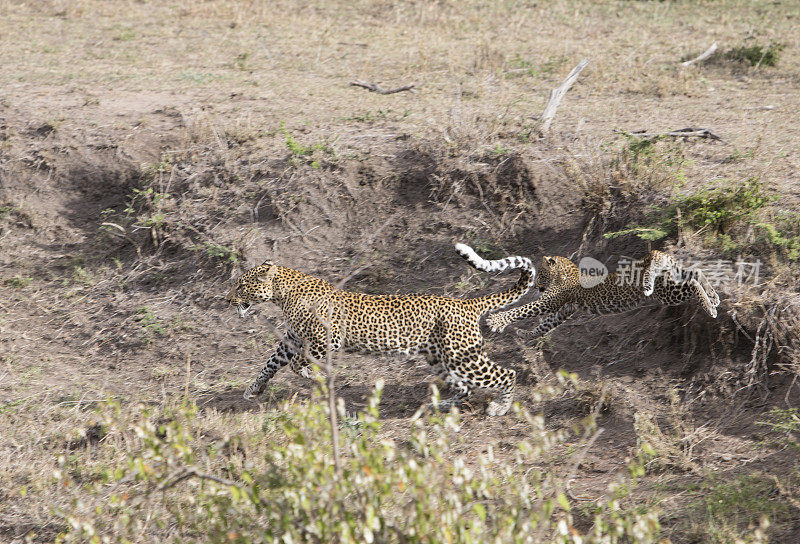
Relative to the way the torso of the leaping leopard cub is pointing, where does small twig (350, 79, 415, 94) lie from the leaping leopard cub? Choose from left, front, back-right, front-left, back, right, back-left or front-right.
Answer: front-right

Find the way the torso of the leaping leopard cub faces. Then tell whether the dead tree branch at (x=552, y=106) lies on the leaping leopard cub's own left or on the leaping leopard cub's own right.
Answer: on the leaping leopard cub's own right

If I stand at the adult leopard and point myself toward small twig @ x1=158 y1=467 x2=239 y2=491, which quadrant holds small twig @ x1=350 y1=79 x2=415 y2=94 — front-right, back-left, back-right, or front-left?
back-right

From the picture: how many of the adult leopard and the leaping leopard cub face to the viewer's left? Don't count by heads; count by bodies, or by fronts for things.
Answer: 2

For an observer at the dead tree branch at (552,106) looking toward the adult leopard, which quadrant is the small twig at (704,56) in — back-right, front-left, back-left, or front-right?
back-left

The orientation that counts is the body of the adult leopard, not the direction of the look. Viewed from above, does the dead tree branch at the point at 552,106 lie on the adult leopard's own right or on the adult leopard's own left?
on the adult leopard's own right

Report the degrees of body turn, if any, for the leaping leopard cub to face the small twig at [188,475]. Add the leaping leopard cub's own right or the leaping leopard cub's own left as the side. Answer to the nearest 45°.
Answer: approximately 45° to the leaping leopard cub's own left

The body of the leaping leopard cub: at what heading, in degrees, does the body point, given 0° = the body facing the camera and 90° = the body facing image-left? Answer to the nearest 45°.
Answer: approximately 90°

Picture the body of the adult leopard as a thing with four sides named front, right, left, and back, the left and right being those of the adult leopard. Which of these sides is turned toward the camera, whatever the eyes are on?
left

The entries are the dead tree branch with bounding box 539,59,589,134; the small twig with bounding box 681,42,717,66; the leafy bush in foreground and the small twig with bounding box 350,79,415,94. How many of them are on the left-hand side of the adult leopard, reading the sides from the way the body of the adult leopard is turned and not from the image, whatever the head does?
1

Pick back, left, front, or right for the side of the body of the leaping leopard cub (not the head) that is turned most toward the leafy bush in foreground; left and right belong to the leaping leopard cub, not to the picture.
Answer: left
